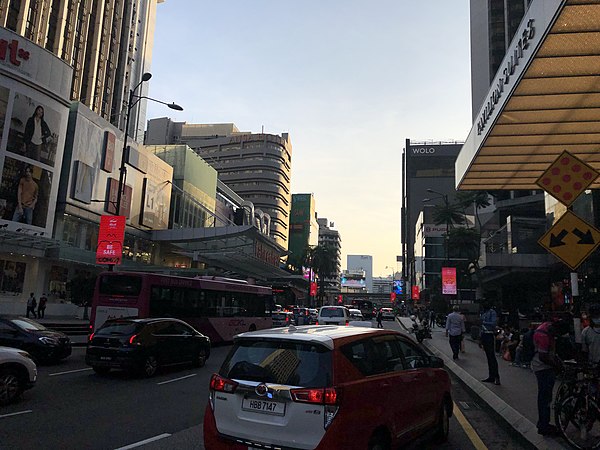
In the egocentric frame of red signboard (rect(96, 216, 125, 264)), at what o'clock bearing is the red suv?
The red suv is roughly at 12 o'clock from the red signboard.

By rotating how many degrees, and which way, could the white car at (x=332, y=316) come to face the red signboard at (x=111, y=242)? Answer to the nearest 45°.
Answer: approximately 90° to its left

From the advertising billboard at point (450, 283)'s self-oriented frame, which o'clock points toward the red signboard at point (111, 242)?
The red signboard is roughly at 1 o'clock from the advertising billboard.

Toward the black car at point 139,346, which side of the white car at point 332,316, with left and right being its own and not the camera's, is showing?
back

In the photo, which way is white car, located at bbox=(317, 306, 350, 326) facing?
away from the camera

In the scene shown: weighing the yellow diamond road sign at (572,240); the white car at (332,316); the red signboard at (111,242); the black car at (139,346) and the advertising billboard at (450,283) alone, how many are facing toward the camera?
3

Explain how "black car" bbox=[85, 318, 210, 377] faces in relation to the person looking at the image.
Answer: facing away from the viewer and to the right of the viewer

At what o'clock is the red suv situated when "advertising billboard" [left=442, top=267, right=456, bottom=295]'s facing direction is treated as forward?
The red suv is roughly at 12 o'clock from the advertising billboard.

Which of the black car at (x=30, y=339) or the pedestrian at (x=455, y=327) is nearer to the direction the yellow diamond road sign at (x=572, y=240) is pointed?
the black car

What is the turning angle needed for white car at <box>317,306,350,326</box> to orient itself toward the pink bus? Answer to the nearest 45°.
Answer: approximately 135° to its left

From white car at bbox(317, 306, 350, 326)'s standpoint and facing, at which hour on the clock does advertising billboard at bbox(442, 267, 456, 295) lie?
The advertising billboard is roughly at 1 o'clock from the white car.
